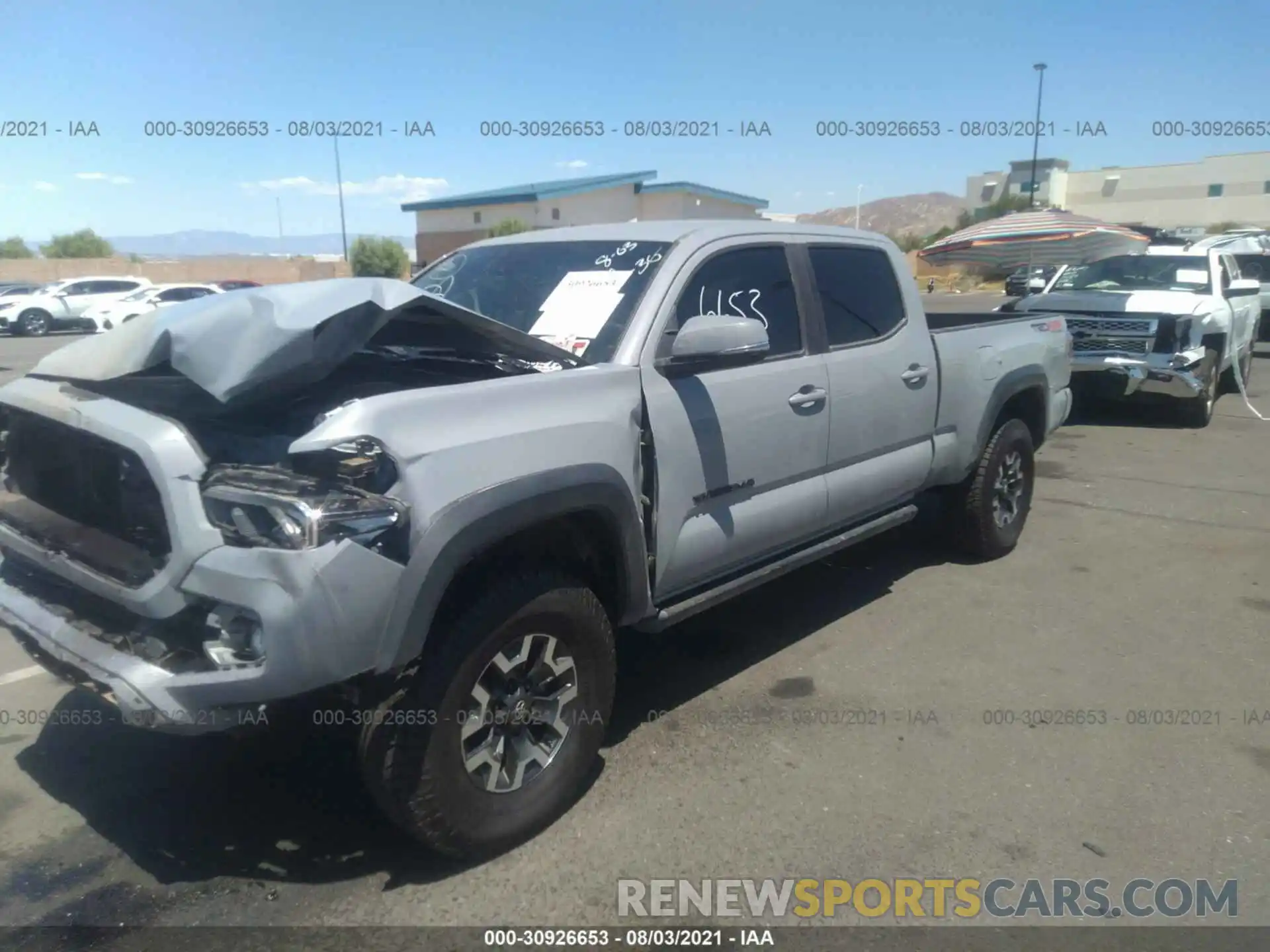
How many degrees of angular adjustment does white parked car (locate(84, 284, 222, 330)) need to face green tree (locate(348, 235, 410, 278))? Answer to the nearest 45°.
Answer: approximately 180°

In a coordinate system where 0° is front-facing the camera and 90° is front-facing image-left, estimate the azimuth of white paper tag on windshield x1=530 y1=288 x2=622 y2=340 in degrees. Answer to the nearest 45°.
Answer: approximately 45°

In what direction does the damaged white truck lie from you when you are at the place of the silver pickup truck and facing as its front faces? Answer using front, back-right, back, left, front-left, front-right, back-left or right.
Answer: back

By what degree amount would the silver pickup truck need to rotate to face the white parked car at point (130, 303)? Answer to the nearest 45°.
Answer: approximately 135° to its right

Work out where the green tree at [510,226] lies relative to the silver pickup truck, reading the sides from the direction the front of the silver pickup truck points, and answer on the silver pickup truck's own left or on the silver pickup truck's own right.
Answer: on the silver pickup truck's own right

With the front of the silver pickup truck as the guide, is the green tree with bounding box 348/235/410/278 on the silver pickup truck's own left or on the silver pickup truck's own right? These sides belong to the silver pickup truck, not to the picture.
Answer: on the silver pickup truck's own right

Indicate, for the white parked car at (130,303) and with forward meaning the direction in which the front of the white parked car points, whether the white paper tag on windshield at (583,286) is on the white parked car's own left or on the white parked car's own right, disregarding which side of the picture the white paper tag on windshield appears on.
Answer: on the white parked car's own left

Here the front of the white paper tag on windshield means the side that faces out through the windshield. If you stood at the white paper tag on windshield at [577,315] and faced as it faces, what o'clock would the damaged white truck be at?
The damaged white truck is roughly at 6 o'clock from the white paper tag on windshield.

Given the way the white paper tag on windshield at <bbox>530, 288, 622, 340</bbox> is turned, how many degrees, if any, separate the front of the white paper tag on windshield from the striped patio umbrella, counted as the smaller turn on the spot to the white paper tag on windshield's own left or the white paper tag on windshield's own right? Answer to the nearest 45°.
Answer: approximately 180°
